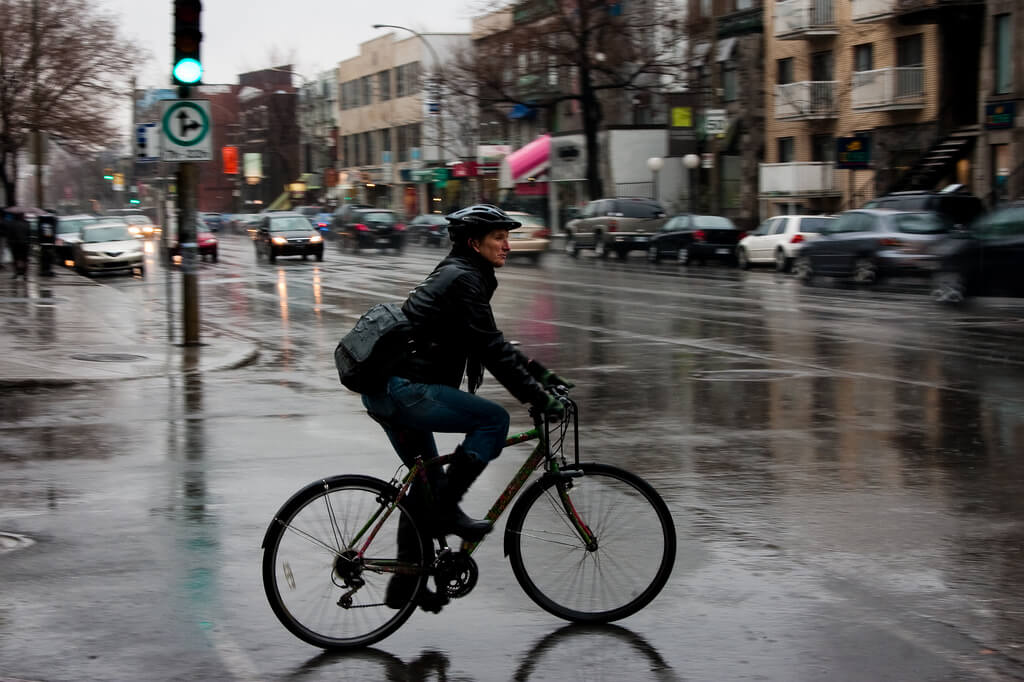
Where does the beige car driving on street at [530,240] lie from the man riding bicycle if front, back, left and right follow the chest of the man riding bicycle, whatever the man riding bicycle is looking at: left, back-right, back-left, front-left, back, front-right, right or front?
left

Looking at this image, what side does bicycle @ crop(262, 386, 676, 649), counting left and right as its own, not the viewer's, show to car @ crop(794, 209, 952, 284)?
left

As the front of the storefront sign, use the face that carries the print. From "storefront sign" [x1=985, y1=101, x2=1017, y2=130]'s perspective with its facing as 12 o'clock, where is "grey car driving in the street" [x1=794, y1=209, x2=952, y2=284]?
The grey car driving in the street is roughly at 11 o'clock from the storefront sign.

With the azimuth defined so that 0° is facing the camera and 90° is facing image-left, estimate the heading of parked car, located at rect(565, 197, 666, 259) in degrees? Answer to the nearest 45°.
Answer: approximately 135°

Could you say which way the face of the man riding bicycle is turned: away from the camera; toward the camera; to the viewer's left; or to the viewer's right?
to the viewer's right

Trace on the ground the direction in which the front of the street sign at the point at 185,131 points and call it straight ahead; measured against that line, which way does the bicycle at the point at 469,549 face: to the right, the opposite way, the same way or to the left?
to the left

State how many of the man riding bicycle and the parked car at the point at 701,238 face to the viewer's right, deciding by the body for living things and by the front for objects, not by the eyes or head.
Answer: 1

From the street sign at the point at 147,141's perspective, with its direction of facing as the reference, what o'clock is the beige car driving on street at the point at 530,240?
The beige car driving on street is roughly at 7 o'clock from the street sign.

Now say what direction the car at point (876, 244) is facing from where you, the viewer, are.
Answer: facing away from the viewer and to the left of the viewer

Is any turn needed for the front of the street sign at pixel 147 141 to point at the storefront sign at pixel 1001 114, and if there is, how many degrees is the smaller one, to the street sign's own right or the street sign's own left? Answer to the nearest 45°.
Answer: approximately 135° to the street sign's own left

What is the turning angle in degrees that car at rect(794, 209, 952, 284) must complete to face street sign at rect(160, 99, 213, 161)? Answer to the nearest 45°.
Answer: approximately 90° to its left

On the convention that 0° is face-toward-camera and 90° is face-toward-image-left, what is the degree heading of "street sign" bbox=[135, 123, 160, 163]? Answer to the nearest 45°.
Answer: approximately 0°

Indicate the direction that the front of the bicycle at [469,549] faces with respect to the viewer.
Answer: facing to the right of the viewer

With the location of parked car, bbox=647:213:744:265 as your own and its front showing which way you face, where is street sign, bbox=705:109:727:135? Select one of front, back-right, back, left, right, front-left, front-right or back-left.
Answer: front-right

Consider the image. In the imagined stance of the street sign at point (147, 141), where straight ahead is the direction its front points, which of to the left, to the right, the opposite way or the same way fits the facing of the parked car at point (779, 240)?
the opposite way

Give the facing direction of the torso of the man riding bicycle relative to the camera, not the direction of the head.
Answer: to the viewer's right

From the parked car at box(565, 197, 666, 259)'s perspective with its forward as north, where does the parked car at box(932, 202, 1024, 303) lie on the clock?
the parked car at box(932, 202, 1024, 303) is roughly at 7 o'clock from the parked car at box(565, 197, 666, 259).

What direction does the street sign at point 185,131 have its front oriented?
toward the camera
